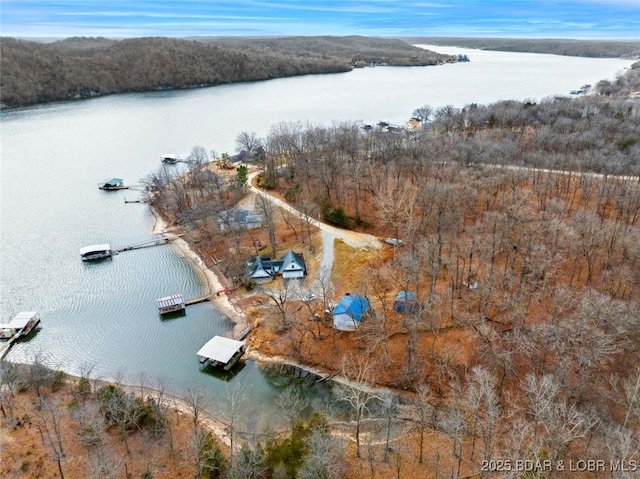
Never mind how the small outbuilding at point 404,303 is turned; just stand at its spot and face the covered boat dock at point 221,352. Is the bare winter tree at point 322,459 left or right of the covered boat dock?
left

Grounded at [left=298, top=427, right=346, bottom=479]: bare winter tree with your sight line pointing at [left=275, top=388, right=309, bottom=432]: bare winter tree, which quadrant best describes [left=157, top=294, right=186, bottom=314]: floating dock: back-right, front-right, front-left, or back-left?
front-left

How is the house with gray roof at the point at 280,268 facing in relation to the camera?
toward the camera

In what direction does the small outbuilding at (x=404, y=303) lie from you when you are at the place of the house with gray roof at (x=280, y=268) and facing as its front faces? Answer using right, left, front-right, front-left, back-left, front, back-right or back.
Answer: front-left

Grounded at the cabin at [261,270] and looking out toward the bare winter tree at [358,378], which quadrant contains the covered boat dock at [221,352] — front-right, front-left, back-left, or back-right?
front-right

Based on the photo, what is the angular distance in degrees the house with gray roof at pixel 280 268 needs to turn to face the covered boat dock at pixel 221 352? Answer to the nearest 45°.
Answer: approximately 45° to its right

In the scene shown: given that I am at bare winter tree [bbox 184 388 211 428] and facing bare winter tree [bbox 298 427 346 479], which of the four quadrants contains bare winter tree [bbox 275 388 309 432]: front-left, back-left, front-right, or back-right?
front-left

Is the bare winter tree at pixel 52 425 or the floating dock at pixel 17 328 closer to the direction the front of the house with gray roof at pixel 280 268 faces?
the bare winter tree

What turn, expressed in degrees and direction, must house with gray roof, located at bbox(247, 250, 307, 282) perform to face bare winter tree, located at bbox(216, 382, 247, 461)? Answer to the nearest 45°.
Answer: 0° — it already faces it

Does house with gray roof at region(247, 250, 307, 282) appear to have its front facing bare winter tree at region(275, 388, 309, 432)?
yes

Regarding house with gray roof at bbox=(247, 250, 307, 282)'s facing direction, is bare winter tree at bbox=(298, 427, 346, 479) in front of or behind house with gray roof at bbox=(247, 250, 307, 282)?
in front

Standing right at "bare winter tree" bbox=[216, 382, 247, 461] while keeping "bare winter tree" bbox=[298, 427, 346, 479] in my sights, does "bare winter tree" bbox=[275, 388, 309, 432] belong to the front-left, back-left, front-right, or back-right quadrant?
front-left

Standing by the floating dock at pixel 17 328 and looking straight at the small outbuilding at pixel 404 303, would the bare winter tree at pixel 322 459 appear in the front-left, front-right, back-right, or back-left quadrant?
front-right
